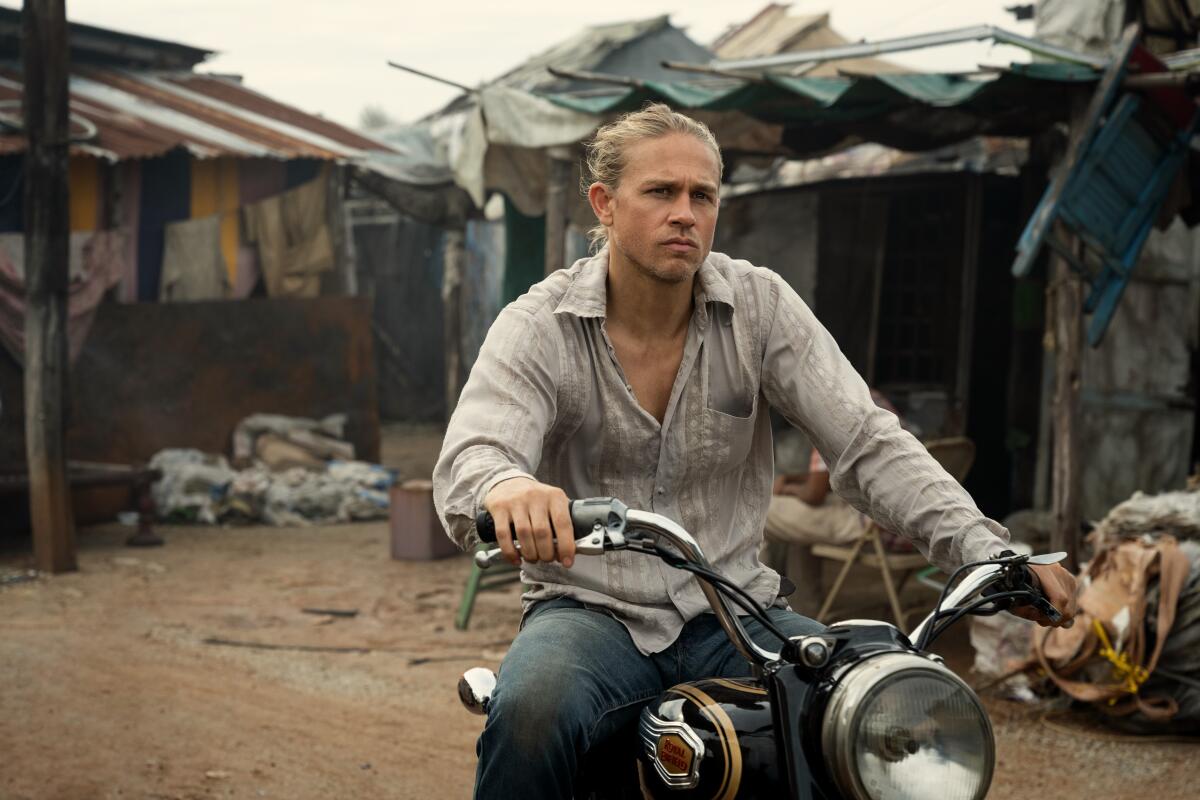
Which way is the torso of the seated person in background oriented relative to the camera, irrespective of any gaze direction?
to the viewer's left

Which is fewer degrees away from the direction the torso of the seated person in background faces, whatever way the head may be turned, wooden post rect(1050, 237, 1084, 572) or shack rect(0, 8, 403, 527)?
the shack

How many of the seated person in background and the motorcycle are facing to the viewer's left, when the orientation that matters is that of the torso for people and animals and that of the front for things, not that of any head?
1

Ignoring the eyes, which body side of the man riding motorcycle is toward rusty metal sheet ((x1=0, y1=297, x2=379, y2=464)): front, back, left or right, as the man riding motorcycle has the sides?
back

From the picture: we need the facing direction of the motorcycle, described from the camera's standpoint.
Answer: facing the viewer and to the right of the viewer

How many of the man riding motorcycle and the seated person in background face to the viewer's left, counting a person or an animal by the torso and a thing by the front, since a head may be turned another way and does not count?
1

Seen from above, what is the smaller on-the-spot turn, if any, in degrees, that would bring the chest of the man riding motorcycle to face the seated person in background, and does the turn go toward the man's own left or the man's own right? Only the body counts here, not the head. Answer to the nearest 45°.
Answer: approximately 135° to the man's own left

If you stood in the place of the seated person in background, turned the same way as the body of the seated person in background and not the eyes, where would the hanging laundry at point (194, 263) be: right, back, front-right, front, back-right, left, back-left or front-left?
front-right

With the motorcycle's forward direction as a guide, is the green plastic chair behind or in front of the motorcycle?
behind

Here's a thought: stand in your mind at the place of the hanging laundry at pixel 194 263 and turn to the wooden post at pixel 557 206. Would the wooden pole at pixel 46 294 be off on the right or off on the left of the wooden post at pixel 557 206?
right

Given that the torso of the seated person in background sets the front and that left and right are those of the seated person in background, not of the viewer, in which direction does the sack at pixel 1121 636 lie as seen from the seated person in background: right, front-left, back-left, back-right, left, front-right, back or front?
back-left

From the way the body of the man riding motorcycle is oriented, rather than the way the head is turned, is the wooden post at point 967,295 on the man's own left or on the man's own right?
on the man's own left

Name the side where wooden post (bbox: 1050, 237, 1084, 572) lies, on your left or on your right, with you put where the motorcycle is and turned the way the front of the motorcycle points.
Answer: on your left

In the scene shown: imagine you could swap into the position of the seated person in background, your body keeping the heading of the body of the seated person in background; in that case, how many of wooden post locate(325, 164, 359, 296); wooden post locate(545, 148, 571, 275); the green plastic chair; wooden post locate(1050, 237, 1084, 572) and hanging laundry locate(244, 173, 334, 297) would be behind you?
1
